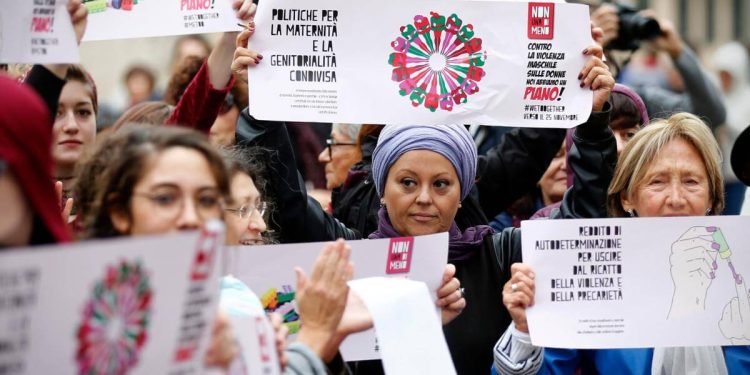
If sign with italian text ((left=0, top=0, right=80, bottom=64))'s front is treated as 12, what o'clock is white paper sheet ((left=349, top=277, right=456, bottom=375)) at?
The white paper sheet is roughly at 10 o'clock from the sign with italian text.

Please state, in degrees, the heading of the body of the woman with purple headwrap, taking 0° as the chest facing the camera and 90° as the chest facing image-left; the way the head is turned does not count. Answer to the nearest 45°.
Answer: approximately 0°

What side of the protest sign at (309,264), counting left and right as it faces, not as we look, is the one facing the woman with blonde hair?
left

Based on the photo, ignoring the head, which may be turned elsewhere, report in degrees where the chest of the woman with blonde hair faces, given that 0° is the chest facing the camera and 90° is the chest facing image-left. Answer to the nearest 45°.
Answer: approximately 0°

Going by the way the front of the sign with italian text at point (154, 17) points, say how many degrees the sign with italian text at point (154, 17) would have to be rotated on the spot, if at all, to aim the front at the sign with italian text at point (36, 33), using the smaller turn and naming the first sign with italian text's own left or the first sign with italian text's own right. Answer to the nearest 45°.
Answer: approximately 45° to the first sign with italian text's own right
